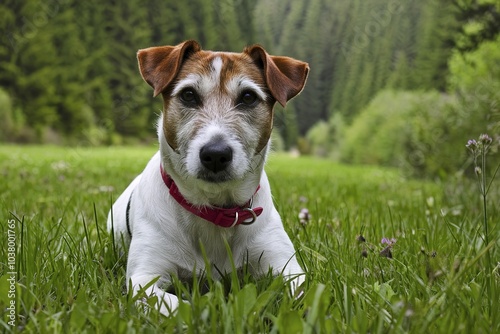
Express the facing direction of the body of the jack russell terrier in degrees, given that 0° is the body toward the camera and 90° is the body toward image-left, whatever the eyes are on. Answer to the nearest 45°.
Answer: approximately 0°
